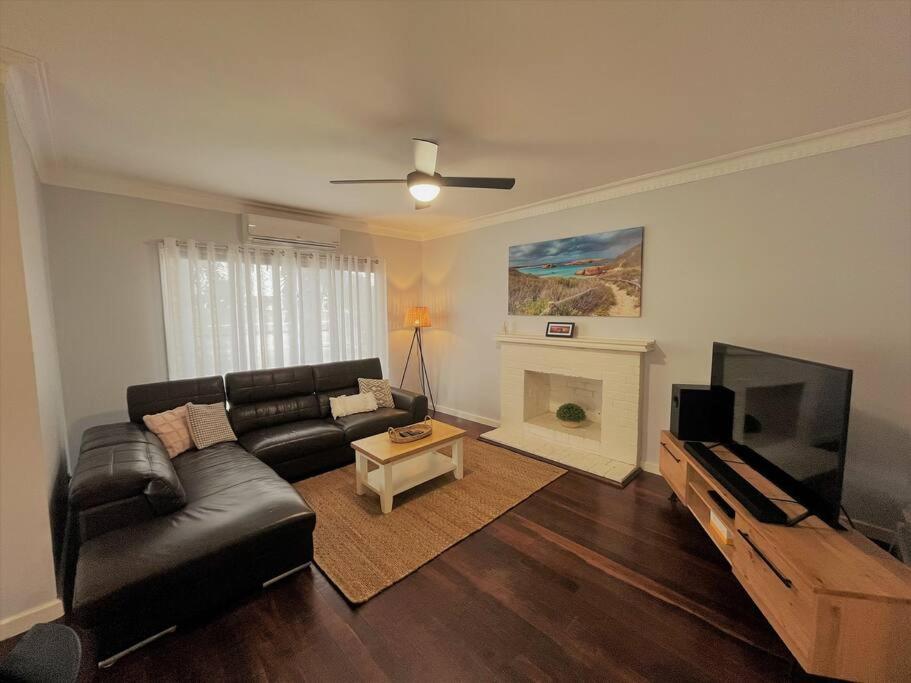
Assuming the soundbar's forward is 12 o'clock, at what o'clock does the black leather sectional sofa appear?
The black leather sectional sofa is roughly at 12 o'clock from the soundbar.

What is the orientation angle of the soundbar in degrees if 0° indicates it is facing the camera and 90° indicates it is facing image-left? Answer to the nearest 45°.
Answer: approximately 45°

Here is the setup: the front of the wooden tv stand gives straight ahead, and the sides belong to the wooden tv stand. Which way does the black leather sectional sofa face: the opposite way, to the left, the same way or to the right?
the opposite way

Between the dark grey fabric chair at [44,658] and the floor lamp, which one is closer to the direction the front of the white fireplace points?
the dark grey fabric chair

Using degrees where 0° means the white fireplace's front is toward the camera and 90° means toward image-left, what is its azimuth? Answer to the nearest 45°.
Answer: approximately 45°

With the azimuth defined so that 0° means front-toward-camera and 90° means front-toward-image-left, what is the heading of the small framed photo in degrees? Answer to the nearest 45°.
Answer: approximately 45°

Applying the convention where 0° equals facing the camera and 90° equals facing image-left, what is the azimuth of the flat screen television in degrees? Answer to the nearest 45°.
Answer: approximately 45°
